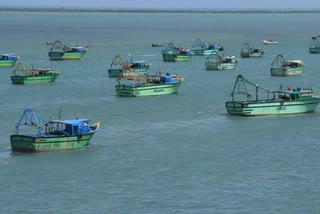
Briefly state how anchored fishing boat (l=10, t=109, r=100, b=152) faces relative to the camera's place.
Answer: facing away from the viewer and to the right of the viewer

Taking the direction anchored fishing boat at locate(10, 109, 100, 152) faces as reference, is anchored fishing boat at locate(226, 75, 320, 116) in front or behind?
in front
